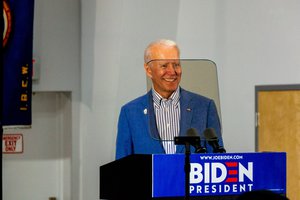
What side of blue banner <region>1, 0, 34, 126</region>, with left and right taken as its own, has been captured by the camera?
front

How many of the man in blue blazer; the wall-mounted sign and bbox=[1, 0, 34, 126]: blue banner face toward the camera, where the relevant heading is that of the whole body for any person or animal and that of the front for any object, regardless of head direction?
3

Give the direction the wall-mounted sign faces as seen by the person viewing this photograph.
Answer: facing the viewer

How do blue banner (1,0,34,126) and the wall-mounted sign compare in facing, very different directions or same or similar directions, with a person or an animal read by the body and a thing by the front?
same or similar directions

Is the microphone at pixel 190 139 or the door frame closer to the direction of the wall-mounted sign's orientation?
the microphone

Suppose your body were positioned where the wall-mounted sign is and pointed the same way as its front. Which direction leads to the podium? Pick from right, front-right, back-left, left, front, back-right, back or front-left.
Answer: front

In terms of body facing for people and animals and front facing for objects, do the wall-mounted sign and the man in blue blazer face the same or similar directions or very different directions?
same or similar directions

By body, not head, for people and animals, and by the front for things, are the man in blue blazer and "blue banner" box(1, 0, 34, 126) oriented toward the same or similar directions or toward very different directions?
same or similar directions

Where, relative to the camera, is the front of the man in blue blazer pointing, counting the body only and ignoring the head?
toward the camera

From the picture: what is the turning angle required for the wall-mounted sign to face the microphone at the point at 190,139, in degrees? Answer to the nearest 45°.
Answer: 0° — it already faces it

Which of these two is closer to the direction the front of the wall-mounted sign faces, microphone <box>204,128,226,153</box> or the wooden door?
the microphone
